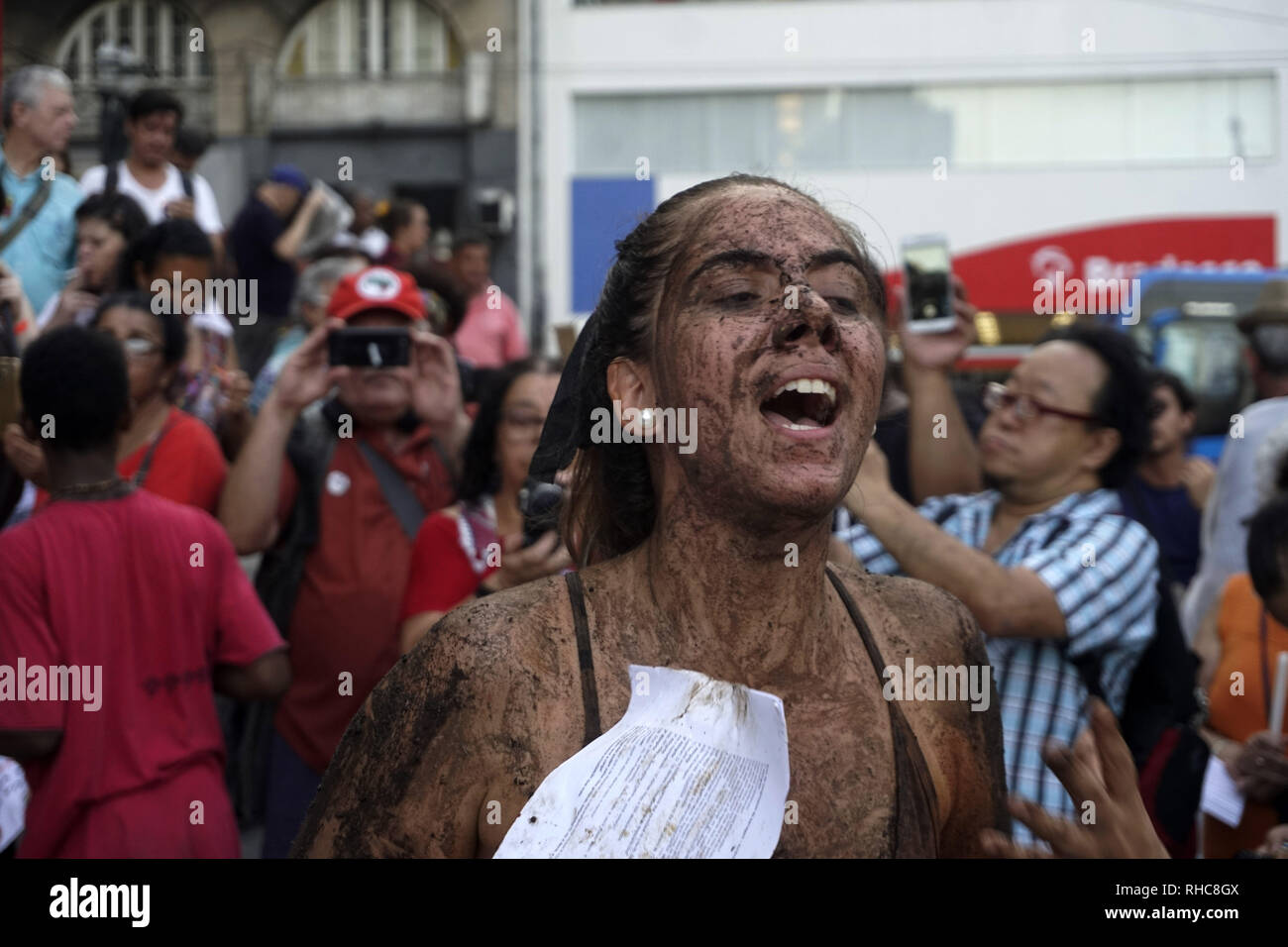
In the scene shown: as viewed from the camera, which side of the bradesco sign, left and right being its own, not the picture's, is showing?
front

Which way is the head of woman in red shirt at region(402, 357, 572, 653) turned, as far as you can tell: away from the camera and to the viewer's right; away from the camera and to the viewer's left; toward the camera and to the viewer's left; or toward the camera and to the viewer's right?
toward the camera and to the viewer's right

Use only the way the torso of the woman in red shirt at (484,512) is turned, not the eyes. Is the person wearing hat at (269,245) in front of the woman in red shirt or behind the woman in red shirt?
behind

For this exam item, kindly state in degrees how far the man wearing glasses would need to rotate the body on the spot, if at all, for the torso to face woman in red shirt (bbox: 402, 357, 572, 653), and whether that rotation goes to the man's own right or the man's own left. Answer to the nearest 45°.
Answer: approximately 45° to the man's own right

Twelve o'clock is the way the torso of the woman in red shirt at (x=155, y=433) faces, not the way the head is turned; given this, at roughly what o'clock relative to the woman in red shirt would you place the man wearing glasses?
The man wearing glasses is roughly at 9 o'clock from the woman in red shirt.

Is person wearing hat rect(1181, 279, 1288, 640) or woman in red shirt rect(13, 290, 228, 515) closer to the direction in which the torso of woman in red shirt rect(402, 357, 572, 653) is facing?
the person wearing hat

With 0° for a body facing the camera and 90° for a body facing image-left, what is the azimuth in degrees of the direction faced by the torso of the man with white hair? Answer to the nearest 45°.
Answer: approximately 315°

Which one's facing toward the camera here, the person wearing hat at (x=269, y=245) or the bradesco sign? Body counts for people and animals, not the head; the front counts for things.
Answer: the bradesco sign

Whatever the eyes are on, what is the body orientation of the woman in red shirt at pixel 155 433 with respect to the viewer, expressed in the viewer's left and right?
facing the viewer and to the left of the viewer

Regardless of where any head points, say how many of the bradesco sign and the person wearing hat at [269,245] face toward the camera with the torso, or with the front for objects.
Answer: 1

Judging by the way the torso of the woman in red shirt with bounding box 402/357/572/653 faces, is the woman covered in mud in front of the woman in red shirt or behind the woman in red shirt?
in front
